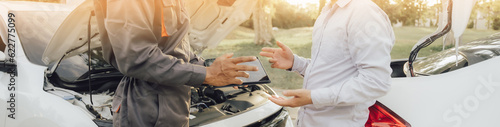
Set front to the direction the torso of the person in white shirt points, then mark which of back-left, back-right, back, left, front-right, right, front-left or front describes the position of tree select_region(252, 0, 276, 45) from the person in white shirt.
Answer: back-right

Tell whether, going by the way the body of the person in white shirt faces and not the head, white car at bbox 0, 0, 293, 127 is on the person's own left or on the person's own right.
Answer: on the person's own right

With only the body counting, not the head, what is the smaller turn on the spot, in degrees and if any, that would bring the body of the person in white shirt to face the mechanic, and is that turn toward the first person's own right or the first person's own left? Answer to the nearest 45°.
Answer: approximately 45° to the first person's own right

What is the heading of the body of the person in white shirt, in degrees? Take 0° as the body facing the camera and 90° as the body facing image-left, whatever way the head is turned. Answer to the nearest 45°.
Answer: approximately 45°
